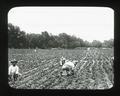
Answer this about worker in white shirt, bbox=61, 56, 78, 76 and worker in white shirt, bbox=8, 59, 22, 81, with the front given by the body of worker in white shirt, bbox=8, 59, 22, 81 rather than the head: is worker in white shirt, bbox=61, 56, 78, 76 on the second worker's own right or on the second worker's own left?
on the second worker's own left
